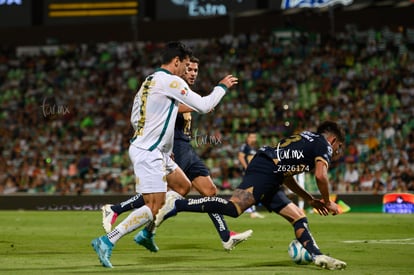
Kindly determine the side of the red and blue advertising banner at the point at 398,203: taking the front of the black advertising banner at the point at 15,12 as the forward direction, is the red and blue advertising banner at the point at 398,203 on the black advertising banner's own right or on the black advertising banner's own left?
on the black advertising banner's own left

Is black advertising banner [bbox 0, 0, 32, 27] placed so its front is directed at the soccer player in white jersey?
yes

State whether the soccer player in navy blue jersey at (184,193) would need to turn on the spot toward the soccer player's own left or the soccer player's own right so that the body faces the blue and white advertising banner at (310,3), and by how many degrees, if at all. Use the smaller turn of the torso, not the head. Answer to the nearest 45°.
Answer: approximately 135° to the soccer player's own left

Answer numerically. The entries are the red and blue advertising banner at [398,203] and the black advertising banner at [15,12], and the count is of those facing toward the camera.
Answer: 2

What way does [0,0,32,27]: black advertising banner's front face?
toward the camera

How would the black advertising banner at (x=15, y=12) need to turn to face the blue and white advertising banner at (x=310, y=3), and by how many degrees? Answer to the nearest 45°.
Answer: approximately 90° to its left

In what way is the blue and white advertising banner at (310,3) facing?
toward the camera

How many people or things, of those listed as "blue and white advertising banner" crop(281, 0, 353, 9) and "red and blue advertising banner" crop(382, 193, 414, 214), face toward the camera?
2

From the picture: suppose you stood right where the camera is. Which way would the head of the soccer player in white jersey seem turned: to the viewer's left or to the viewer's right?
to the viewer's right

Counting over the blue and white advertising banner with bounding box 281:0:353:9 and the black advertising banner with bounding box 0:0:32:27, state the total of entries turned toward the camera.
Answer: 2

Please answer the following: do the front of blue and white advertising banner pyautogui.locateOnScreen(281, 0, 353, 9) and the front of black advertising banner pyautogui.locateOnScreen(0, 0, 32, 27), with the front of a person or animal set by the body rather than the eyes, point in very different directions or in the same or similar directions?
same or similar directions

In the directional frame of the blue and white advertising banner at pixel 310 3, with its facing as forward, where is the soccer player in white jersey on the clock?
The soccer player in white jersey is roughly at 12 o'clock from the blue and white advertising banner.

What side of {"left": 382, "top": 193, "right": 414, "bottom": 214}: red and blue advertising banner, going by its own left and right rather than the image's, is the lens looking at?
front

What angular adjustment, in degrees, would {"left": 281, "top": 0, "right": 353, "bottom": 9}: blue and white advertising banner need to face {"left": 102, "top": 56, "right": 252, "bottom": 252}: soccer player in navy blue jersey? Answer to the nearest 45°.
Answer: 0° — it already faces them

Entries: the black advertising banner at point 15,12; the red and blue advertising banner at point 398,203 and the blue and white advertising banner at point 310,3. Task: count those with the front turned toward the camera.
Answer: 3
